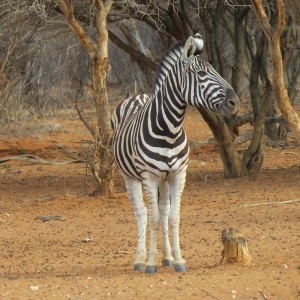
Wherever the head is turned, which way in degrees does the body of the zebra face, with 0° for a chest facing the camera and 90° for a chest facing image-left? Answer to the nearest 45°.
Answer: approximately 315°
